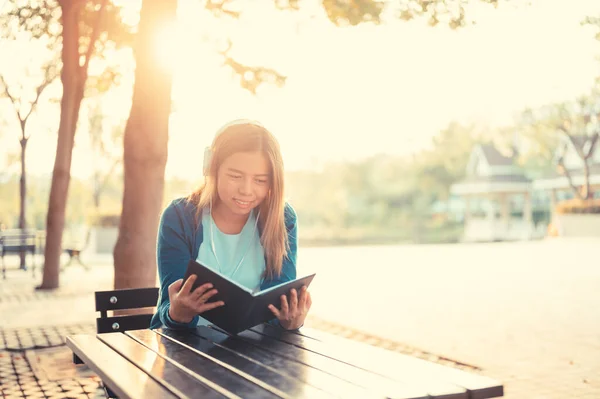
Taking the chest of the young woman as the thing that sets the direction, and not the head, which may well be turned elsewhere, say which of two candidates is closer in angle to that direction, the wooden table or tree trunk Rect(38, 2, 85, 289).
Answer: the wooden table

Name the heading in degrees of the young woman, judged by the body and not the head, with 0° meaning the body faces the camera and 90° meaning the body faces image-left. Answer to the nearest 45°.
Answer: approximately 0°

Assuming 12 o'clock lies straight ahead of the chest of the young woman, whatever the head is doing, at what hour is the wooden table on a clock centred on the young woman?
The wooden table is roughly at 12 o'clock from the young woman.

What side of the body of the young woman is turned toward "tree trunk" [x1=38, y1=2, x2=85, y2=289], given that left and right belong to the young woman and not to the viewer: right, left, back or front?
back

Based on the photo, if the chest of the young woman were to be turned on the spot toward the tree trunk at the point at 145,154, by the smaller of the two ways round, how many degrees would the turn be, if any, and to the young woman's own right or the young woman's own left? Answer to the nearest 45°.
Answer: approximately 180°

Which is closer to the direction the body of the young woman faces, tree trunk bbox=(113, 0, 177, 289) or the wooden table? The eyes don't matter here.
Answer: the wooden table
